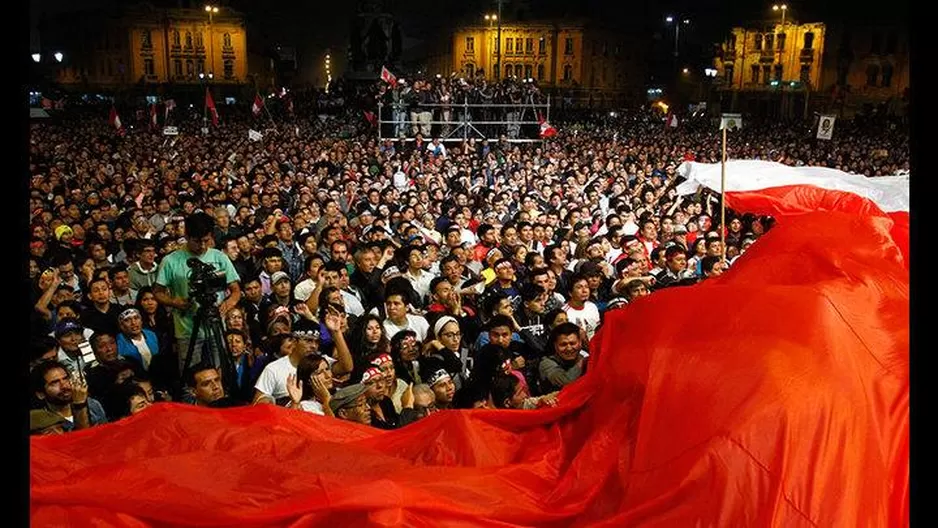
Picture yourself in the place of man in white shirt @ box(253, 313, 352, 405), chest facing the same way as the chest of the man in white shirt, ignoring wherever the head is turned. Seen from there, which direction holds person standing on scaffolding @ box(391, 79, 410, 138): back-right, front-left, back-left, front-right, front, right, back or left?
back-left

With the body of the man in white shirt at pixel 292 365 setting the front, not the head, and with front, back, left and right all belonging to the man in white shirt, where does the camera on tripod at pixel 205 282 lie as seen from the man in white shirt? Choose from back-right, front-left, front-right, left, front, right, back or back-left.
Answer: back

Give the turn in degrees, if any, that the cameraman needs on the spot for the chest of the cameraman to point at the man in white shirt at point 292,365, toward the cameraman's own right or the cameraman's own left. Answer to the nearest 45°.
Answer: approximately 45° to the cameraman's own left

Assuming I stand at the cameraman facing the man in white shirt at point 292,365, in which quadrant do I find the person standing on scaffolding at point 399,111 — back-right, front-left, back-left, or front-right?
back-left

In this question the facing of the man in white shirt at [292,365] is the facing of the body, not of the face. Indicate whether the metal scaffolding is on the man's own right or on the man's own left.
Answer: on the man's own left

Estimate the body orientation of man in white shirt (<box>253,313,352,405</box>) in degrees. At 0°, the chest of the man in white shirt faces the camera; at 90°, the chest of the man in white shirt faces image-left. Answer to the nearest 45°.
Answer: approximately 315°

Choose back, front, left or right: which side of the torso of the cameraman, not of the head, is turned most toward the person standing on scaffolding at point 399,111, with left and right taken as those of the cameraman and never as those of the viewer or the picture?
back

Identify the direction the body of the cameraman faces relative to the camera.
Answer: toward the camera

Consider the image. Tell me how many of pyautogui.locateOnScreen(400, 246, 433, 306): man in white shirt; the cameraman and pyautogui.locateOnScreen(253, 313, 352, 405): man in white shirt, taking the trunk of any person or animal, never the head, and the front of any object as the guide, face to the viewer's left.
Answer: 0

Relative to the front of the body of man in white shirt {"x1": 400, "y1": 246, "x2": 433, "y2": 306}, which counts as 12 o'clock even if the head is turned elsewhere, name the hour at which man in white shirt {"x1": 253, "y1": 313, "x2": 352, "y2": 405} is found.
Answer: man in white shirt {"x1": 253, "y1": 313, "x2": 352, "y2": 405} is roughly at 2 o'clock from man in white shirt {"x1": 400, "y1": 246, "x2": 433, "y2": 306}.

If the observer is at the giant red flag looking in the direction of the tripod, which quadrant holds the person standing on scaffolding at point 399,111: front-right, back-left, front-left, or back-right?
front-right

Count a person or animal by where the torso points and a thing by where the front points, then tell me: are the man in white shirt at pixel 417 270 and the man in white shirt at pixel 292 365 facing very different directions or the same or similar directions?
same or similar directions
